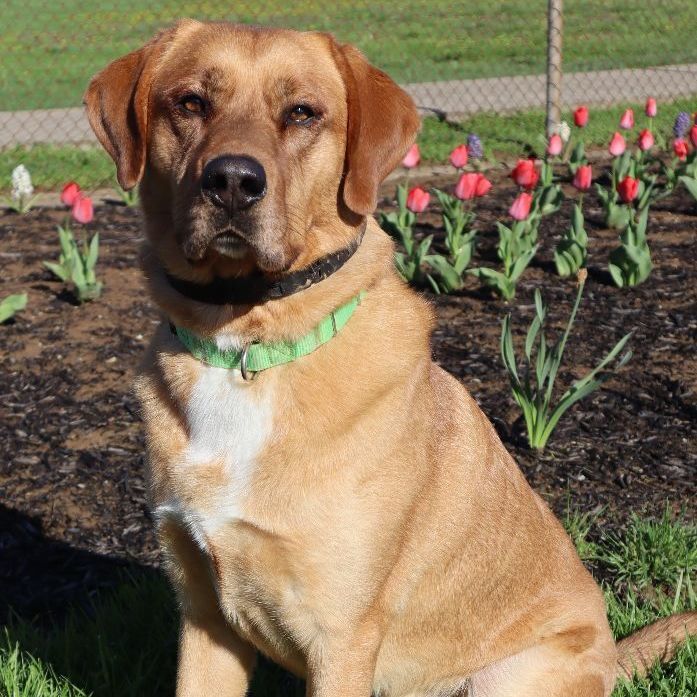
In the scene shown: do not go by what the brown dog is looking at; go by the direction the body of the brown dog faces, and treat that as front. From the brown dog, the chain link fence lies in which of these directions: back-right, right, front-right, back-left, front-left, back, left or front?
back-right

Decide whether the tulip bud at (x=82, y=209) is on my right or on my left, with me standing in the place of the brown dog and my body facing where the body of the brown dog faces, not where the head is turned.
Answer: on my right

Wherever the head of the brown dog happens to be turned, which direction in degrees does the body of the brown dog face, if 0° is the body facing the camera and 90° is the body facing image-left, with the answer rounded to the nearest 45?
approximately 45°

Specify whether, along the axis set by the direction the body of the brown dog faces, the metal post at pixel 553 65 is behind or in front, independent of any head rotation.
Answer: behind

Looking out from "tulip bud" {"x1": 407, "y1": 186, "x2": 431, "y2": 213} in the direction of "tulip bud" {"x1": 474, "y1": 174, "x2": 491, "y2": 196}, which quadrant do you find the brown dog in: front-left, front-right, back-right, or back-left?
back-right

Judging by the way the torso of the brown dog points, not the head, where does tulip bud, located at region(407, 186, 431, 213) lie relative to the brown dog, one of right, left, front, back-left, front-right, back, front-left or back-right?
back-right
